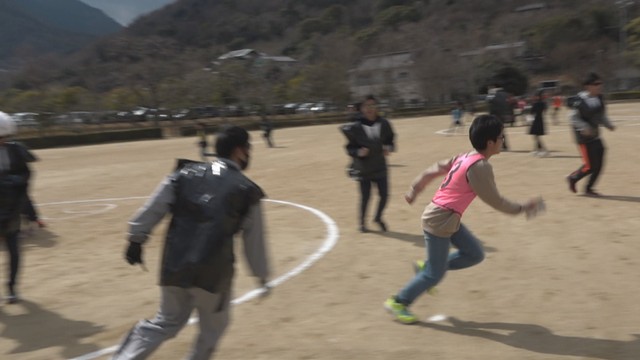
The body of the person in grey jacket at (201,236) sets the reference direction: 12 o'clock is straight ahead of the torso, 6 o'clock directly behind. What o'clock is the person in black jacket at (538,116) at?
The person in black jacket is roughly at 12 o'clock from the person in grey jacket.

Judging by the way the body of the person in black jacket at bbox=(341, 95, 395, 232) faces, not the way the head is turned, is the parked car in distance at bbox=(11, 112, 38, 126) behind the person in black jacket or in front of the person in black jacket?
behind

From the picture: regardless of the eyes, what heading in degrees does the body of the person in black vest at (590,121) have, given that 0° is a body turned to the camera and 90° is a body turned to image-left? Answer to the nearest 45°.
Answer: approximately 315°

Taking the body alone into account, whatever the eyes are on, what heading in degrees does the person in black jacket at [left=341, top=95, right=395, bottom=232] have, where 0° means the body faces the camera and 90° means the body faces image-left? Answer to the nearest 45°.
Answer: approximately 0°
